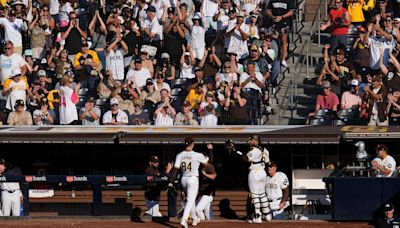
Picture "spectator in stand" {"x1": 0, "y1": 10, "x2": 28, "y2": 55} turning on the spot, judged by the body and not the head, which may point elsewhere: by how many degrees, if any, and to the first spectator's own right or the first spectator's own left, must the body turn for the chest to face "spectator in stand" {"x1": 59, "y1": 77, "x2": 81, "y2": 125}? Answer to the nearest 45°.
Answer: approximately 45° to the first spectator's own left

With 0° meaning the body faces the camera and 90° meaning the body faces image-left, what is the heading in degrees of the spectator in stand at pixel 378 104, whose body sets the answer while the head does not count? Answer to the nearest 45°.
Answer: approximately 45°

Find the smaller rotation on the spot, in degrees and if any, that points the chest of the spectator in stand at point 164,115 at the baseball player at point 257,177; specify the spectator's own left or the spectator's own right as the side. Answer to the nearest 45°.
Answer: approximately 45° to the spectator's own left

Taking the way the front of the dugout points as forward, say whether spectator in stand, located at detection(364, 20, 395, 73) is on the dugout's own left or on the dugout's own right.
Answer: on the dugout's own left

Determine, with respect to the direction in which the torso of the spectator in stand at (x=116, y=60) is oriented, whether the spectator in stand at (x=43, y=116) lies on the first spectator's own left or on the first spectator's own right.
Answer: on the first spectator's own right

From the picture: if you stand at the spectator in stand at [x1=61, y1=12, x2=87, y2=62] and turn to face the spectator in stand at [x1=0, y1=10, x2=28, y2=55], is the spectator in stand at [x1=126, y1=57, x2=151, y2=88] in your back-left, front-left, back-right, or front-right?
back-left
